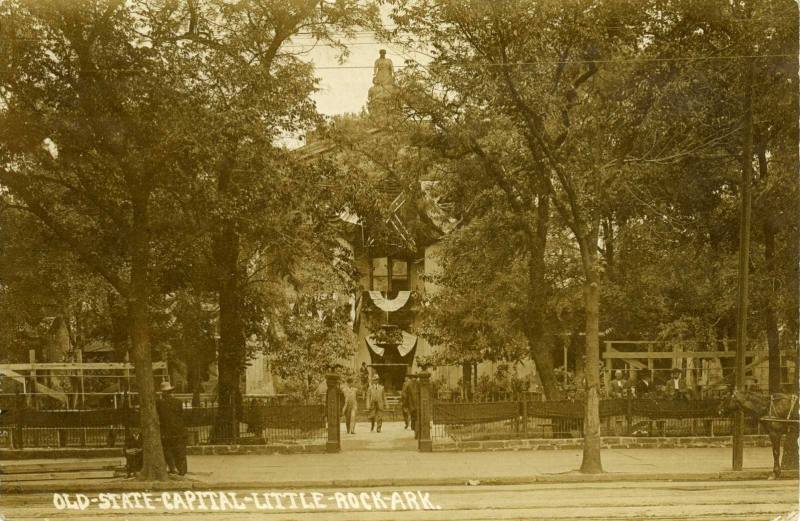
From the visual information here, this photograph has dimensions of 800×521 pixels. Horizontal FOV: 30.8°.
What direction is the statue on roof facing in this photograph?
toward the camera

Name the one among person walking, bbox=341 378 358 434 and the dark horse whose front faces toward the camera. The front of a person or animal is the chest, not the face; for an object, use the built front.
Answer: the person walking

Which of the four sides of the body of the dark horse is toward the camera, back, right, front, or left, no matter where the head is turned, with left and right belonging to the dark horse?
left

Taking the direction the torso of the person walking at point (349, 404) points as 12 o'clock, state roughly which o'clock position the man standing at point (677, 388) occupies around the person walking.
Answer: The man standing is roughly at 9 o'clock from the person walking.

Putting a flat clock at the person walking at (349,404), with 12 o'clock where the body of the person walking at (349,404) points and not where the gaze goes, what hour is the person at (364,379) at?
the person at (364,379) is roughly at 6 o'clock from the person walking at (349,404).

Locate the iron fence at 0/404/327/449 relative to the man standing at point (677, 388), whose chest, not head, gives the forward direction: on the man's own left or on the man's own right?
on the man's own right
